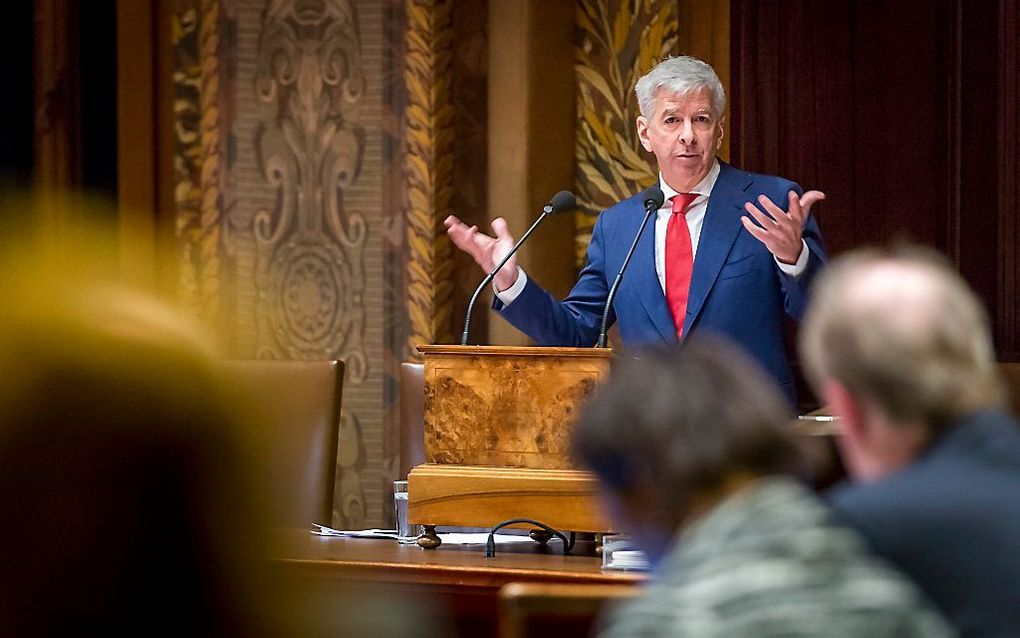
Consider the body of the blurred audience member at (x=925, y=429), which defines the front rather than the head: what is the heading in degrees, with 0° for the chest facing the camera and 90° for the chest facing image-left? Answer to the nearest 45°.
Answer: approximately 135°

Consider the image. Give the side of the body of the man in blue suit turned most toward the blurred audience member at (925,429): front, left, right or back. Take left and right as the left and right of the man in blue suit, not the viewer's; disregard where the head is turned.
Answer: front

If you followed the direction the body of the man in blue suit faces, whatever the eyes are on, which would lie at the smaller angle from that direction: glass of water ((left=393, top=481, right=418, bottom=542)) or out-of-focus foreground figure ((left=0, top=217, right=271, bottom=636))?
the out-of-focus foreground figure

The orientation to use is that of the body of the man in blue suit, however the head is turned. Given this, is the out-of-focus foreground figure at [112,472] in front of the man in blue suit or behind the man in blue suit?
in front

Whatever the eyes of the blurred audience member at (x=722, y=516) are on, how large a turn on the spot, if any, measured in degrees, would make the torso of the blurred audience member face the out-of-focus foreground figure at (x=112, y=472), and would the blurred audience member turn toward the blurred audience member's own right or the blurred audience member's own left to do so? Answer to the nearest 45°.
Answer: approximately 135° to the blurred audience member's own left

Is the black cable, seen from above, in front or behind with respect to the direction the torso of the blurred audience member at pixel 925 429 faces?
in front

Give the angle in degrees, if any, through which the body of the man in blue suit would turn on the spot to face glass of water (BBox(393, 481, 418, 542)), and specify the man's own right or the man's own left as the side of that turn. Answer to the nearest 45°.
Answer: approximately 45° to the man's own right

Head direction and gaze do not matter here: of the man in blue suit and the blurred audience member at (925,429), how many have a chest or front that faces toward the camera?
1

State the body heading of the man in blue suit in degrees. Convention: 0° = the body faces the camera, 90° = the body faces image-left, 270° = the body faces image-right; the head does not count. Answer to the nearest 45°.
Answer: approximately 0°

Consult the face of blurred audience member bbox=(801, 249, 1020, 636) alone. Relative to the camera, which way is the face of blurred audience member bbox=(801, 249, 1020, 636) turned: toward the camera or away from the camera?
away from the camera

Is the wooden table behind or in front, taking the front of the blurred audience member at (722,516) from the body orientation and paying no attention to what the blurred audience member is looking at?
in front

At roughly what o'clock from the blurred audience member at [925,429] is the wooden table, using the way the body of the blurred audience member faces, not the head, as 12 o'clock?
The wooden table is roughly at 12 o'clock from the blurred audience member.
